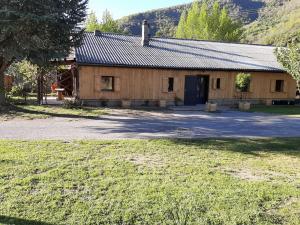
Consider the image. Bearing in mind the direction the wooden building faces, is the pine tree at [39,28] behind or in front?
in front

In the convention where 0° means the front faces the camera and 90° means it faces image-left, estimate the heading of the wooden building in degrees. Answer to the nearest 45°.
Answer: approximately 0°

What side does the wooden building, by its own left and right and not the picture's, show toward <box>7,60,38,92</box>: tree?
right

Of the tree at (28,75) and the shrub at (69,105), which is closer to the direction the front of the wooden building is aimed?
the shrub
